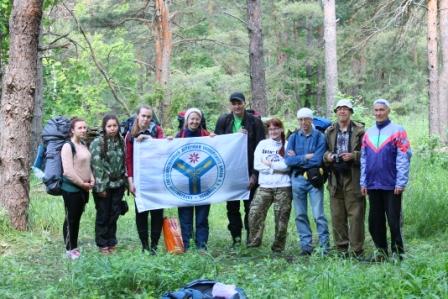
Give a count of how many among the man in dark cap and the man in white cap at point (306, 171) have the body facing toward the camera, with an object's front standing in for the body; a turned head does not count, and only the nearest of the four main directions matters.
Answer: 2

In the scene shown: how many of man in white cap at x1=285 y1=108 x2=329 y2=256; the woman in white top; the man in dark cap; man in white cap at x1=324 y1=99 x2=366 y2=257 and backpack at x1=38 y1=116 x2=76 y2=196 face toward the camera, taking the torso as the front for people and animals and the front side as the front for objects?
4

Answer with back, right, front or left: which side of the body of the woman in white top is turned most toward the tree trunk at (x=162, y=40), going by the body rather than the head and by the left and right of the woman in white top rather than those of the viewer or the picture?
back

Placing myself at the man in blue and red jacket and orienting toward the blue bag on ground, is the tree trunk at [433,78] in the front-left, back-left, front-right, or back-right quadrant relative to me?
back-right

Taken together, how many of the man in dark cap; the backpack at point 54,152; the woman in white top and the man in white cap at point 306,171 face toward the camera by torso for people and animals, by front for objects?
3

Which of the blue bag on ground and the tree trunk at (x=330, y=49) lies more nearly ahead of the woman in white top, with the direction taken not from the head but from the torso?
the blue bag on ground

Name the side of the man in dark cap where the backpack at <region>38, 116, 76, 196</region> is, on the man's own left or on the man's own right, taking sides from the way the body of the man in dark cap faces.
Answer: on the man's own right

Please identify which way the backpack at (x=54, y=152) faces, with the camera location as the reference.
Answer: facing to the left of the viewer

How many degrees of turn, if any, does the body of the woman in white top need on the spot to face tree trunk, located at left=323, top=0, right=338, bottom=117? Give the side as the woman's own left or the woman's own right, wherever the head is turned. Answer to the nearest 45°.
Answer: approximately 180°

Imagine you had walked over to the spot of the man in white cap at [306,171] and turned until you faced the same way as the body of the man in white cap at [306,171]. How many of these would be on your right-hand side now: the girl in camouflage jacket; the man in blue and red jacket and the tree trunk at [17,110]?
2
